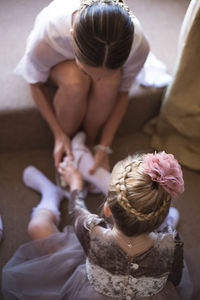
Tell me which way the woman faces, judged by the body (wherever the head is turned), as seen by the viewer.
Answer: toward the camera

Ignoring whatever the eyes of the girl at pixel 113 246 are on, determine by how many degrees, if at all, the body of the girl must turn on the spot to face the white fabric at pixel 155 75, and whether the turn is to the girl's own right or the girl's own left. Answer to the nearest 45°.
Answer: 0° — they already face it

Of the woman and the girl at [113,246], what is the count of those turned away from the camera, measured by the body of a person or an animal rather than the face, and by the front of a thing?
1

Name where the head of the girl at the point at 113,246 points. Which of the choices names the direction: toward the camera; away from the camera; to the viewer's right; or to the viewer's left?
away from the camera

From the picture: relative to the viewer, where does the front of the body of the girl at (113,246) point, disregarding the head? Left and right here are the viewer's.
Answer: facing away from the viewer

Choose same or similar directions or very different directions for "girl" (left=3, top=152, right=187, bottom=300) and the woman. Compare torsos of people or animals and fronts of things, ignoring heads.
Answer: very different directions

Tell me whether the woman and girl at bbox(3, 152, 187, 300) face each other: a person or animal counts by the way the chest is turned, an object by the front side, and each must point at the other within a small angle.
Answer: yes
